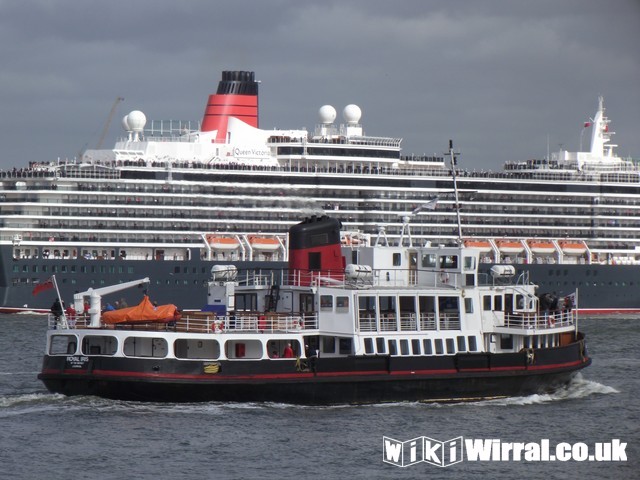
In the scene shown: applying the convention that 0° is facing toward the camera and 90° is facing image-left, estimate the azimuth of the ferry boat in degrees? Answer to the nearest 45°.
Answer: approximately 270°
